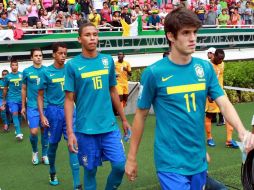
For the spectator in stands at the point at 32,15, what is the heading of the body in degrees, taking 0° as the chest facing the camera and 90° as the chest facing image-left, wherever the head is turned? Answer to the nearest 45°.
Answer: approximately 0°

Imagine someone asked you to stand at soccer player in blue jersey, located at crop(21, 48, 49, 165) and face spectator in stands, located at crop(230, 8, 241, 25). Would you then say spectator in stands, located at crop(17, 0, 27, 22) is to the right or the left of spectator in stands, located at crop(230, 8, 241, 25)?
left

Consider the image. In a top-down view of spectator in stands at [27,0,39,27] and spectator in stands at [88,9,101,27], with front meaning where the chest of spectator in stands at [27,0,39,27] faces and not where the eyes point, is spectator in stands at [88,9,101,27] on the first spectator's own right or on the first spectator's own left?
on the first spectator's own left

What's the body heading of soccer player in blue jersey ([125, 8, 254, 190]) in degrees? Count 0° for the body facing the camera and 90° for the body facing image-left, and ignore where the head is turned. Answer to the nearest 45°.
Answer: approximately 315°

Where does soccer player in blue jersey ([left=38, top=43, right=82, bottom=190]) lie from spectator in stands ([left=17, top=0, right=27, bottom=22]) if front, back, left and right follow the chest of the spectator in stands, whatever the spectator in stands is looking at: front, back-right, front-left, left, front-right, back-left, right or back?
front

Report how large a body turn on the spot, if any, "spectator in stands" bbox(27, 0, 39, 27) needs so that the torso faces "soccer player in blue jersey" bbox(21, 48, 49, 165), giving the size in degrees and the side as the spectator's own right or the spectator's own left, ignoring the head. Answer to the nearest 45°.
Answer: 0° — they already face them

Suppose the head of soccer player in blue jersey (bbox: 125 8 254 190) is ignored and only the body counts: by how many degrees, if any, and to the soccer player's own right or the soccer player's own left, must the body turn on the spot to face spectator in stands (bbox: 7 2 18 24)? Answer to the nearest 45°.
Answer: approximately 180°

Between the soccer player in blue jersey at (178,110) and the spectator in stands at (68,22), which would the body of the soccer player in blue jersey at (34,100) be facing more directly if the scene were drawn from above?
the soccer player in blue jersey

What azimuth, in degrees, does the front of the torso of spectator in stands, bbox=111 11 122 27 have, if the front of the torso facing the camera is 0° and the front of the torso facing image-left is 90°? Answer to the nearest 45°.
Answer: approximately 0°

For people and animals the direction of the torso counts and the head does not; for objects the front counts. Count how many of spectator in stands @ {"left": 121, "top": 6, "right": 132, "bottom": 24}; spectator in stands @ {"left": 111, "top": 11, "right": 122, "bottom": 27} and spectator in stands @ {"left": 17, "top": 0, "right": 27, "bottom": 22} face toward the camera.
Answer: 3

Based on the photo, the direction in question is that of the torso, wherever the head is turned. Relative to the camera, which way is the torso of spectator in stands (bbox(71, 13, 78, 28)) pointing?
toward the camera

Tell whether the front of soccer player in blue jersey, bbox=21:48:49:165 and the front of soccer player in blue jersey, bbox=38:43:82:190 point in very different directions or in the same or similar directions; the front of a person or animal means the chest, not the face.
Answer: same or similar directions

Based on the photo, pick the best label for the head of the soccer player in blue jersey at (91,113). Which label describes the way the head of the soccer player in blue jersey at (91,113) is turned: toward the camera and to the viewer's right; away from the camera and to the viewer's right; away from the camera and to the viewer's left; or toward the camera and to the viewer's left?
toward the camera and to the viewer's right

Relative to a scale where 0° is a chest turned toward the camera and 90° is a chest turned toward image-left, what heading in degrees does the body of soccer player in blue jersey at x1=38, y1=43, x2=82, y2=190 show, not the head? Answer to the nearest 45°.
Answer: approximately 315°

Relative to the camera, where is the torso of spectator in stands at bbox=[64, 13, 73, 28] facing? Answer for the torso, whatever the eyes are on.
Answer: toward the camera

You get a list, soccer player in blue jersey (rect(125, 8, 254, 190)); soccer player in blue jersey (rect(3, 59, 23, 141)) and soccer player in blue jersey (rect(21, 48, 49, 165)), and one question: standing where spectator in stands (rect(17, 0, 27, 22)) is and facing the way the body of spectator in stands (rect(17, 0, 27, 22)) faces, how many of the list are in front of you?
3

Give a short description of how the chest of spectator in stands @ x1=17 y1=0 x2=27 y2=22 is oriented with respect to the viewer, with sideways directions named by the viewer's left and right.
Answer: facing the viewer

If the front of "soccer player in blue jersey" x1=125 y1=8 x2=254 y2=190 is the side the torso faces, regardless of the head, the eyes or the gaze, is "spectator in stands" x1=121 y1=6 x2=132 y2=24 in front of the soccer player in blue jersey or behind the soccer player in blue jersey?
behind

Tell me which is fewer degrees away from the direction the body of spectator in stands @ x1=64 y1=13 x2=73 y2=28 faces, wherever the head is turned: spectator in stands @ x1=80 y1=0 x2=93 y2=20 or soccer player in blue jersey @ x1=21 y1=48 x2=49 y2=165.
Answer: the soccer player in blue jersey
